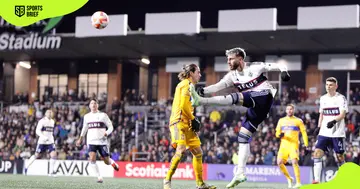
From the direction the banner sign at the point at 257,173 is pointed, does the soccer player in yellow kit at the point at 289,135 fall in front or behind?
in front

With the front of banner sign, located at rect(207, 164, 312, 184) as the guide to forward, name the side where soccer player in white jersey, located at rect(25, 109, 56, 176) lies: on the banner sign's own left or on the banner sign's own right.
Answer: on the banner sign's own right

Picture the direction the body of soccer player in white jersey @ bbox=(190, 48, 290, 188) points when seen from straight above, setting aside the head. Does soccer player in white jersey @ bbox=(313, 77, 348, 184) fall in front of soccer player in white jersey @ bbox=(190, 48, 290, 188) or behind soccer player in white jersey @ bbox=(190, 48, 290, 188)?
behind

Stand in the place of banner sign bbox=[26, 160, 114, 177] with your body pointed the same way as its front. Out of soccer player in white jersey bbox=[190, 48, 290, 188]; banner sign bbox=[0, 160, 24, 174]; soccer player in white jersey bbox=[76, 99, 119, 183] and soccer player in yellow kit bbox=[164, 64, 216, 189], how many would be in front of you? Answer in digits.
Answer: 3

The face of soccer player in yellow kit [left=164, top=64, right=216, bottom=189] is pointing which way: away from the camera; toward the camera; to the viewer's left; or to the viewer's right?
to the viewer's right

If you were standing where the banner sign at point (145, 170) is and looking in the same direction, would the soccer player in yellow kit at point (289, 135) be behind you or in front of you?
in front

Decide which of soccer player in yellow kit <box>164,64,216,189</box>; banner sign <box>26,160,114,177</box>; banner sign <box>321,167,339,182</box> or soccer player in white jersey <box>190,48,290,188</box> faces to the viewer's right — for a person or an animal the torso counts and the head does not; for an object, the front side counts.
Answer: the soccer player in yellow kit

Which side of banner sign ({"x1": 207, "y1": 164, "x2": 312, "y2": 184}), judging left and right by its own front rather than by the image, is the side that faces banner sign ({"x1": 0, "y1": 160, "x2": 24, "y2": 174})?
right
